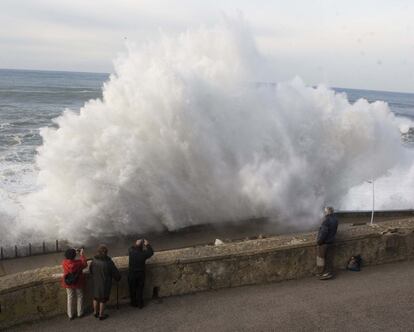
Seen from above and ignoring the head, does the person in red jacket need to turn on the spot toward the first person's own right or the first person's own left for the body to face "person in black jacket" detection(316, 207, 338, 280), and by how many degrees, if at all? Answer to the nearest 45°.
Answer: approximately 45° to the first person's own right

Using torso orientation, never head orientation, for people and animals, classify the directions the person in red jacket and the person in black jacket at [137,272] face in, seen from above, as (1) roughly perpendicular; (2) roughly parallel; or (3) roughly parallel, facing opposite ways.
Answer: roughly parallel

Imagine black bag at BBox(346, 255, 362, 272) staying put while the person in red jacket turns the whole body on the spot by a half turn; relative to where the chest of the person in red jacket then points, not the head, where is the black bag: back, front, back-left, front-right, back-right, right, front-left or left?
back-left

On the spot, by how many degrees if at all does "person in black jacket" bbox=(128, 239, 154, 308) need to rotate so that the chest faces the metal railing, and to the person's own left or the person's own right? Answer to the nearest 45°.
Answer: approximately 90° to the person's own left

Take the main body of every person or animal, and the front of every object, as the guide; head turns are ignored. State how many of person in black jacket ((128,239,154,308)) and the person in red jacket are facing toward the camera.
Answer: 0

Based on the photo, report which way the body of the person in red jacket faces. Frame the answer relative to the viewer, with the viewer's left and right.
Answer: facing away from the viewer and to the right of the viewer

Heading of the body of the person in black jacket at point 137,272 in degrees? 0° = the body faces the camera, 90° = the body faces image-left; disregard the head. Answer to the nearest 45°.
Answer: approximately 225°

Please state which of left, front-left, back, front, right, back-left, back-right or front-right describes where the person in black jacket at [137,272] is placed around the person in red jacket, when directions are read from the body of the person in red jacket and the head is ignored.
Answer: front-right

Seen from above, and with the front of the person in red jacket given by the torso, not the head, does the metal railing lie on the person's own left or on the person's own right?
on the person's own left
